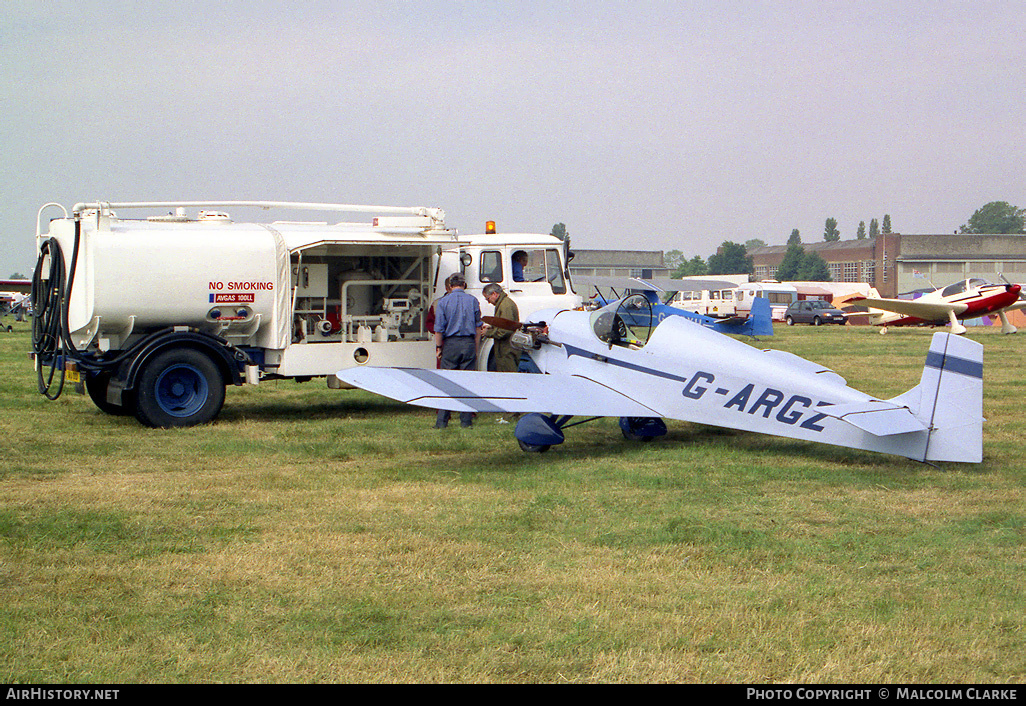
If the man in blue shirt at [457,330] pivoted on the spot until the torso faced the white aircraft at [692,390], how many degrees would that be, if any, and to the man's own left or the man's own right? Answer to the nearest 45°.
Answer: approximately 135° to the man's own right

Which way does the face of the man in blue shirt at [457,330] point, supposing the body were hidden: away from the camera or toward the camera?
away from the camera

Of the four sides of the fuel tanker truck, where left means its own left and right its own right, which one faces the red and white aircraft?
front

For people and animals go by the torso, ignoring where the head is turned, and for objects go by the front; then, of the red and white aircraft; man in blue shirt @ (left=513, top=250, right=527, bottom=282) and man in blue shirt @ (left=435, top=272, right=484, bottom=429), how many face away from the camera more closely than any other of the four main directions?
1

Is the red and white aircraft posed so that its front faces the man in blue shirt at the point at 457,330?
no

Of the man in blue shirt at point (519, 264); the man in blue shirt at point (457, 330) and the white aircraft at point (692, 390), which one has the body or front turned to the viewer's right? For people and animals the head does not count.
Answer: the man in blue shirt at point (519, 264)

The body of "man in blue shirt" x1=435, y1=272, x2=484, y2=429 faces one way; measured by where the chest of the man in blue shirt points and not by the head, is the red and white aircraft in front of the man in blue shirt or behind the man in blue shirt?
in front

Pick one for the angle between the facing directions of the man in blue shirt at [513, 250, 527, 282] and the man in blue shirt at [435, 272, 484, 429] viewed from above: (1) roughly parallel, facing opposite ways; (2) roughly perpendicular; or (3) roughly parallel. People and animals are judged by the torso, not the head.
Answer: roughly perpendicular

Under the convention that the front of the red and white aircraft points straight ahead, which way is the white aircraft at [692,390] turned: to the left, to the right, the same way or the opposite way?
the opposite way

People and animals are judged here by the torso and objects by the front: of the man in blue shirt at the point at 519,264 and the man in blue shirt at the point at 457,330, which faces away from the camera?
the man in blue shirt at the point at 457,330

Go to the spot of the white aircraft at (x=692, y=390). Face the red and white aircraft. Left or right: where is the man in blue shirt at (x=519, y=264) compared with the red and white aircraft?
left

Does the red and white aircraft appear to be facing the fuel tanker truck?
no

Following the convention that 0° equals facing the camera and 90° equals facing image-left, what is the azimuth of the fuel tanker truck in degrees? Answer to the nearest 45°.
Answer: approximately 225°

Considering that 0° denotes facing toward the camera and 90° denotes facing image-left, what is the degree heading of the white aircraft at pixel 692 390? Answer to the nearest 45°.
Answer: approximately 135°

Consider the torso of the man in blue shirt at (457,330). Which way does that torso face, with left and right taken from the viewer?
facing away from the viewer

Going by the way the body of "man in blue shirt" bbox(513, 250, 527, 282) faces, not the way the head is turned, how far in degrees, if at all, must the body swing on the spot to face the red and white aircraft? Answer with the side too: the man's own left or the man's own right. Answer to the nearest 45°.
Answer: approximately 45° to the man's own left

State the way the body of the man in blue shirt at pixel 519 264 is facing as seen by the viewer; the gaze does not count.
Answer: to the viewer's right
